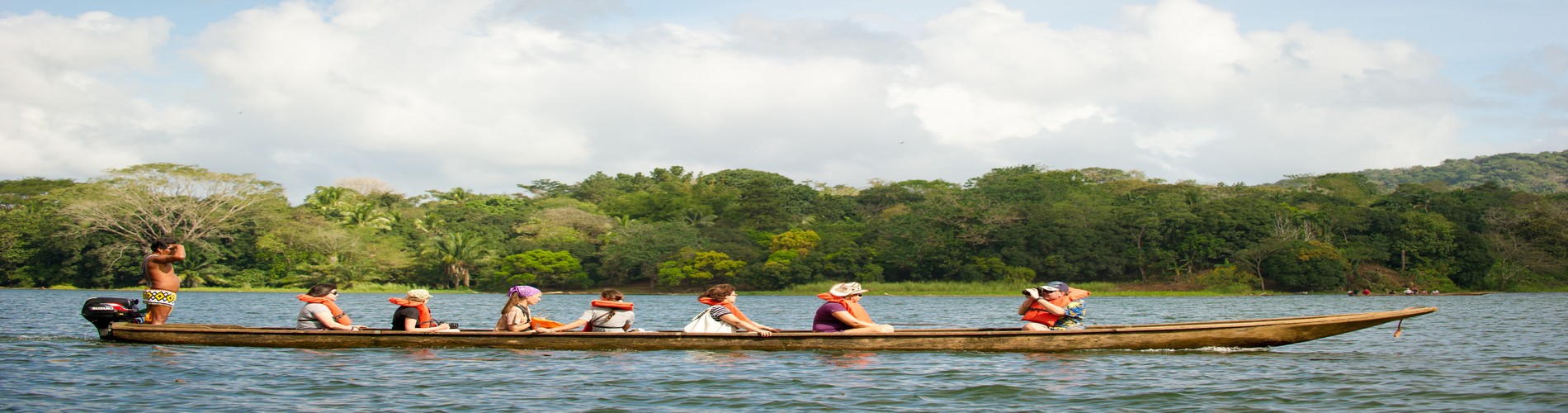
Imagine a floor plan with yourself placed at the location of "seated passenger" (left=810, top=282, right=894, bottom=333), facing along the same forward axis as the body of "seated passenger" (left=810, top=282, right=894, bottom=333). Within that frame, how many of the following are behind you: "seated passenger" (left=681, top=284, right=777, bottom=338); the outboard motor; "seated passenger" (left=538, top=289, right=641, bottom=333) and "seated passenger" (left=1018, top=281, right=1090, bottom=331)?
3

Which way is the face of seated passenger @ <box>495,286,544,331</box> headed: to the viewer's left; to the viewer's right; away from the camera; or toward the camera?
to the viewer's right

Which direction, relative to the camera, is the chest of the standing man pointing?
to the viewer's right

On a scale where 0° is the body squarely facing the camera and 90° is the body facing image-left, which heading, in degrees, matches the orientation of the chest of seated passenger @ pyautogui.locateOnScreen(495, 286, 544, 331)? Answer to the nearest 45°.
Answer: approximately 270°

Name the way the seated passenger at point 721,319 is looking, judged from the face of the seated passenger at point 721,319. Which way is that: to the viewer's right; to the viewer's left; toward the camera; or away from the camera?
to the viewer's right

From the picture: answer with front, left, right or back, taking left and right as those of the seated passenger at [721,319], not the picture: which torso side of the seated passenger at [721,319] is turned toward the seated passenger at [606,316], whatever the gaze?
back

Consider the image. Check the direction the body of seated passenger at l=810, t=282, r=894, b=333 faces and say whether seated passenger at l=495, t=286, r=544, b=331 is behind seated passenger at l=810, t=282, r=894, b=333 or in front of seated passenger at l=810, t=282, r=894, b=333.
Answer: behind

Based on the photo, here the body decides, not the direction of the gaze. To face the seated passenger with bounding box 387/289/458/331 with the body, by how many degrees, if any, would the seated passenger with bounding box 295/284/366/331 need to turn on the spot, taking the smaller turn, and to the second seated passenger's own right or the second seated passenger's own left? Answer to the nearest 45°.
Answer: approximately 45° to the second seated passenger's own right

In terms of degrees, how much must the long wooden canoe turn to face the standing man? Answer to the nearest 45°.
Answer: approximately 180°

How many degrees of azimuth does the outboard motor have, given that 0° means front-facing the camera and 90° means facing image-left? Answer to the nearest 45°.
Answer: approximately 270°

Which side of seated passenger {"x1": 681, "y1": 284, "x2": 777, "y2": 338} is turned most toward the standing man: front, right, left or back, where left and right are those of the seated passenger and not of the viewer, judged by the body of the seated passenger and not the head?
back

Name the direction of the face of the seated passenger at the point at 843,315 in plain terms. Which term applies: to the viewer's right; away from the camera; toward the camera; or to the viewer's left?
to the viewer's right

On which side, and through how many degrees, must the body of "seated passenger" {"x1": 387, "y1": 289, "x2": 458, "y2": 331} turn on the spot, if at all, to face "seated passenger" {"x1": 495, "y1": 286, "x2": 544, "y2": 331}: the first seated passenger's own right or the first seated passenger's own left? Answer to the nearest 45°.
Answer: approximately 45° to the first seated passenger's own right

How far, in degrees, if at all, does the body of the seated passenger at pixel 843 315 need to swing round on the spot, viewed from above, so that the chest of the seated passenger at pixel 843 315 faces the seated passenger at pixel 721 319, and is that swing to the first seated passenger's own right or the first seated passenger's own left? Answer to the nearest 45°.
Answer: approximately 180°

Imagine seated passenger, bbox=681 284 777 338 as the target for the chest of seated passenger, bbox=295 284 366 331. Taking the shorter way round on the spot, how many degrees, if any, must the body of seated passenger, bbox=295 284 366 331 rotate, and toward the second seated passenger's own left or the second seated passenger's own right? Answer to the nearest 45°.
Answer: approximately 45° to the second seated passenger's own right

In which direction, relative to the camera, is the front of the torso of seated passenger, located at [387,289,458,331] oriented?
to the viewer's right
